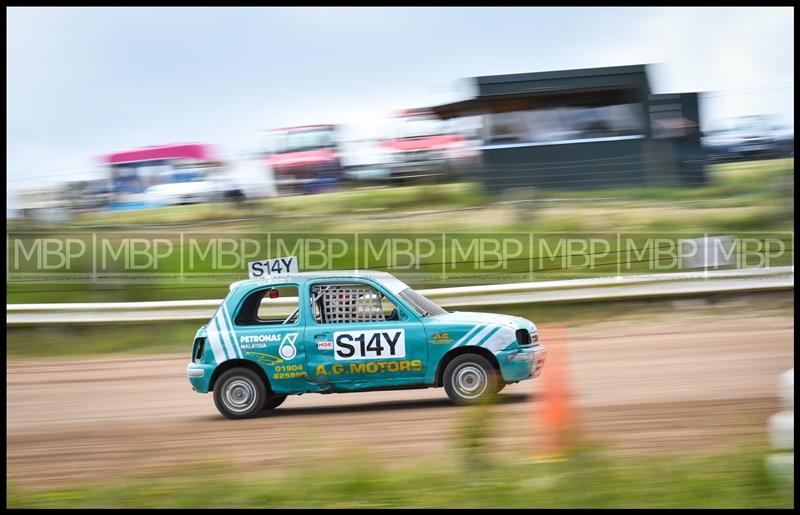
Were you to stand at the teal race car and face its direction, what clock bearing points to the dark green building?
The dark green building is roughly at 10 o'clock from the teal race car.

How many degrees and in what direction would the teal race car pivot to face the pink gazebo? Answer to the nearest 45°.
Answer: approximately 90° to its left

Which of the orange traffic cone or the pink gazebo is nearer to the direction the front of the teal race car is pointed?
the orange traffic cone

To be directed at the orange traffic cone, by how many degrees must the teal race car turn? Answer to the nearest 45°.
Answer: approximately 45° to its right

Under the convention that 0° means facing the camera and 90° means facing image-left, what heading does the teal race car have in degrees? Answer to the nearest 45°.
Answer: approximately 270°
